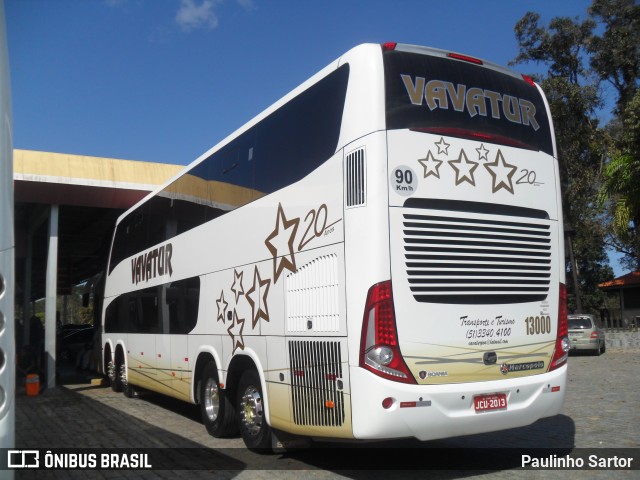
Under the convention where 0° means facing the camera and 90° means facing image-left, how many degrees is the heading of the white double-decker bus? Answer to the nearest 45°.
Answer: approximately 135°

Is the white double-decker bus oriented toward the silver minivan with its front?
no

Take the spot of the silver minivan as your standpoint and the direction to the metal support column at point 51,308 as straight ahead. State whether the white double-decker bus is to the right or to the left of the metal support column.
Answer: left

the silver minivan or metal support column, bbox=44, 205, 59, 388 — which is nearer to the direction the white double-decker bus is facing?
the metal support column

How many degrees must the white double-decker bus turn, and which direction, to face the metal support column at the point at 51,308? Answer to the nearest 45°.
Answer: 0° — it already faces it
